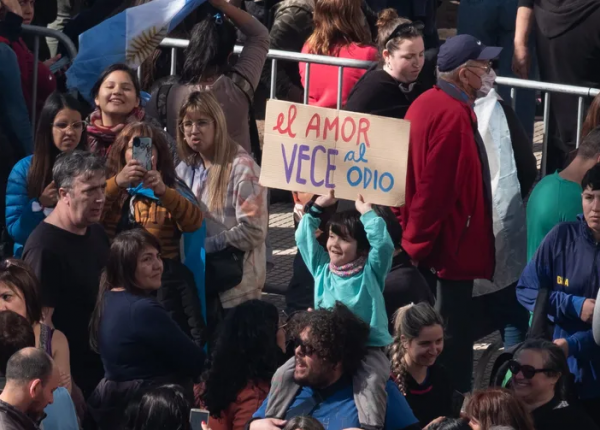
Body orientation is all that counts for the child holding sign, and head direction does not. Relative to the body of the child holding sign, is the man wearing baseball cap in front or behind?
behind

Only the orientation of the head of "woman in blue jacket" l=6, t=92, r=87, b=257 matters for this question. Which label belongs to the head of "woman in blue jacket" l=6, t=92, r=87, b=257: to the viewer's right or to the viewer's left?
to the viewer's right

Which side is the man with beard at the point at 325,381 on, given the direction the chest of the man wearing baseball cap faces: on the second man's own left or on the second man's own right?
on the second man's own right

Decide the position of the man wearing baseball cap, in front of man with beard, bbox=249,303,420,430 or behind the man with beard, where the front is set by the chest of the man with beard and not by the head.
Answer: behind

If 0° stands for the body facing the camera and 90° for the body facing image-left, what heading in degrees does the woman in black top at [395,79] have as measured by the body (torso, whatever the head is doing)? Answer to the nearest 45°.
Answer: approximately 315°

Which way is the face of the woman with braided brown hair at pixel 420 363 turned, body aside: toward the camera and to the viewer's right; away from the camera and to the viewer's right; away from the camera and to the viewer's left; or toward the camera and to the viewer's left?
toward the camera and to the viewer's right

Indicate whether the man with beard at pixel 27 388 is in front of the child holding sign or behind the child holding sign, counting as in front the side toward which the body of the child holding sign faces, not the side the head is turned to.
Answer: in front

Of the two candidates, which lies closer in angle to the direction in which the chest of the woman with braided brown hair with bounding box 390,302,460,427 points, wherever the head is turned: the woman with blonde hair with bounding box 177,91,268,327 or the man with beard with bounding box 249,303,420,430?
the man with beard
